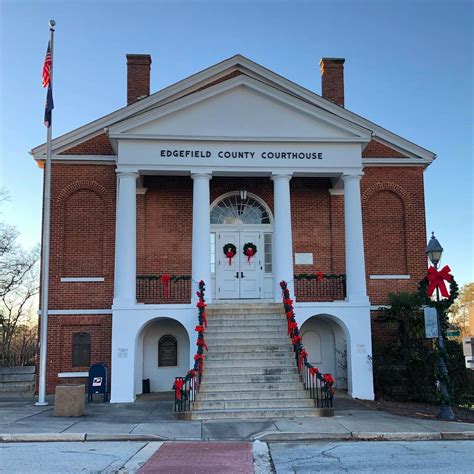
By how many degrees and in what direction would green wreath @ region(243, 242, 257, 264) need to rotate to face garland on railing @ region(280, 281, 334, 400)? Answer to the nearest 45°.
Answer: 0° — it already faces it

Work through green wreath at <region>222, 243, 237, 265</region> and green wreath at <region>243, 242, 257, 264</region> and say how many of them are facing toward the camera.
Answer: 2

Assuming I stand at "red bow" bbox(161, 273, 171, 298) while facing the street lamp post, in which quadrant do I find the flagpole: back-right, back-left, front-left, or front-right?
back-right

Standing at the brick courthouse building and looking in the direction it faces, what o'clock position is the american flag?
The american flag is roughly at 2 o'clock from the brick courthouse building.

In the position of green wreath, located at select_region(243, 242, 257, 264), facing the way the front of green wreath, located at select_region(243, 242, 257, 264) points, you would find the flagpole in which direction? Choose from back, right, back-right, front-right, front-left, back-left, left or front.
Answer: front-right

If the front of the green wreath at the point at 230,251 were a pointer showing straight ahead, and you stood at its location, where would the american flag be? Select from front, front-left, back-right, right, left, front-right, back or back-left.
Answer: front-right

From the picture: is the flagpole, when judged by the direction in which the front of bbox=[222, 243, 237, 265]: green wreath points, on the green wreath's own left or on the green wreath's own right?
on the green wreath's own right

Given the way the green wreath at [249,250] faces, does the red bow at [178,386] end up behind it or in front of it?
in front

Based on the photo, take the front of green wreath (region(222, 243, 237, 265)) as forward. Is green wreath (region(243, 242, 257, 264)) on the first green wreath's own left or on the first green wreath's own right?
on the first green wreath's own left
